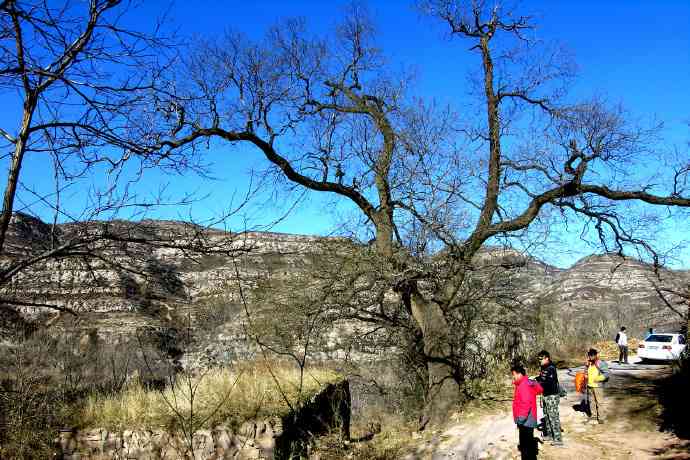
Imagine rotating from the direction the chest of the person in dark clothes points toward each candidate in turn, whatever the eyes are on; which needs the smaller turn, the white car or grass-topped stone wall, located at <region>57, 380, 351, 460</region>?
the grass-topped stone wall

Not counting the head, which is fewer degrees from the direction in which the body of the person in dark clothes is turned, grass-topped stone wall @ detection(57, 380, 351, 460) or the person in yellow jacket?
the grass-topped stone wall

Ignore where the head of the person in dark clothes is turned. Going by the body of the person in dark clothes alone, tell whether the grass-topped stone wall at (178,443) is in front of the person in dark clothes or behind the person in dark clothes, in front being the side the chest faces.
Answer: in front

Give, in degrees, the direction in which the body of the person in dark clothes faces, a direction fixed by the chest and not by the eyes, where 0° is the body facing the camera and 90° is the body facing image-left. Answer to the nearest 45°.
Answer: approximately 90°
